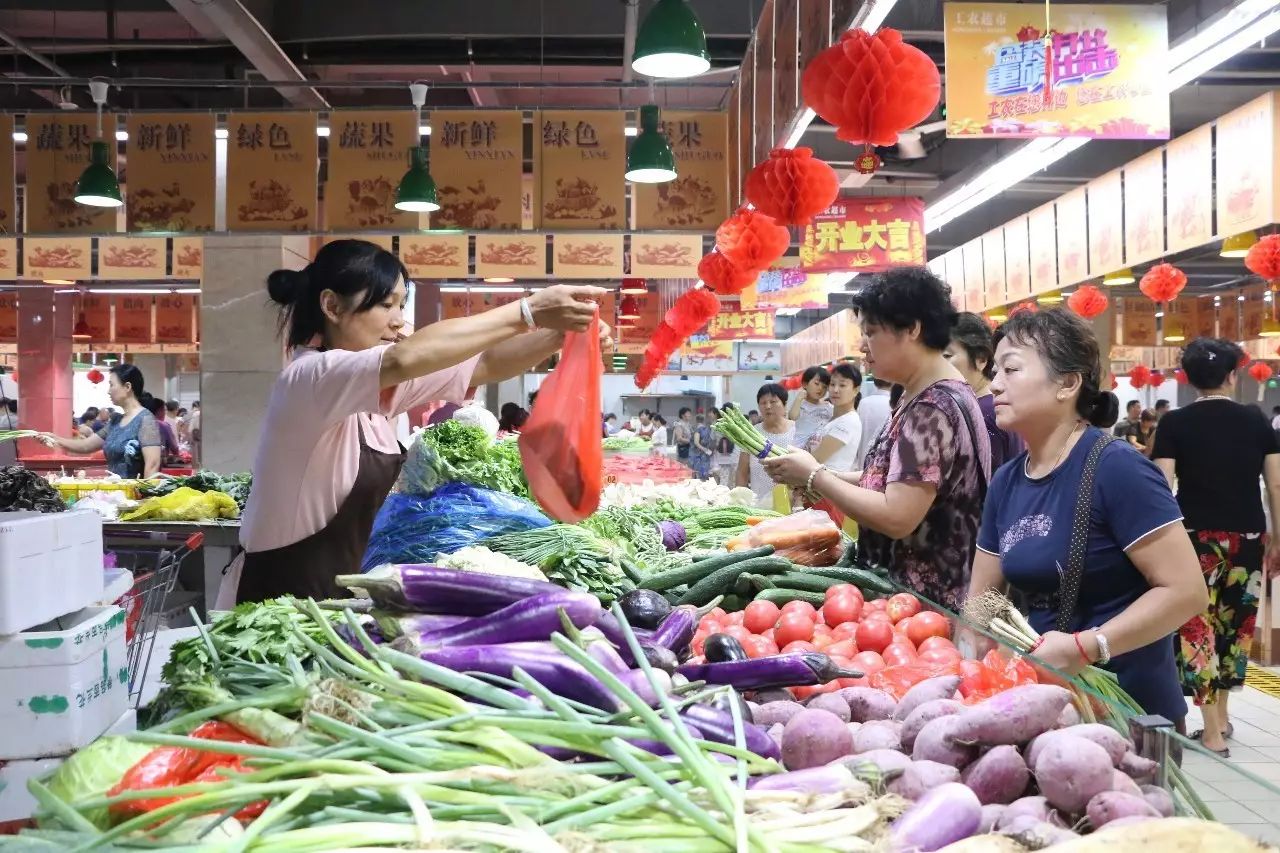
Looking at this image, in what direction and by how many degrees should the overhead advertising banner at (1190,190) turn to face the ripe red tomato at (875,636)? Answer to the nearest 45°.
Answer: approximately 45° to its left

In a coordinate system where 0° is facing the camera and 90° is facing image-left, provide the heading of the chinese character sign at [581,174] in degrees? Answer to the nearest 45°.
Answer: approximately 0°

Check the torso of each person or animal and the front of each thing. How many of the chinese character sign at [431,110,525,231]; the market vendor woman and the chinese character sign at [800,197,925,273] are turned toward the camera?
2

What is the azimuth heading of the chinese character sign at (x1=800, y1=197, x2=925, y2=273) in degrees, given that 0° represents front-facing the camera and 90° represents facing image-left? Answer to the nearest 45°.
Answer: approximately 0°

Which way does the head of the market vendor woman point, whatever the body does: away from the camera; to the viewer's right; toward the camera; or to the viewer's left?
to the viewer's right

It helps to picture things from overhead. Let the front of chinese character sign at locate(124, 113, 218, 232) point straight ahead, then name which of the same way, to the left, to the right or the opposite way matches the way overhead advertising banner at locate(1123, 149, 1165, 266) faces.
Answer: to the right

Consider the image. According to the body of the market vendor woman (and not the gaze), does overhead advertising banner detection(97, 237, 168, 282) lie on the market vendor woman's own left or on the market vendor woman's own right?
on the market vendor woman's own left

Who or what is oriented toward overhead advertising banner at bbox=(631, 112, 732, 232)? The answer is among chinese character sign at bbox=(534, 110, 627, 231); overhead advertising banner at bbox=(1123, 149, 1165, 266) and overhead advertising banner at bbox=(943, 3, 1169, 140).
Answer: overhead advertising banner at bbox=(1123, 149, 1165, 266)

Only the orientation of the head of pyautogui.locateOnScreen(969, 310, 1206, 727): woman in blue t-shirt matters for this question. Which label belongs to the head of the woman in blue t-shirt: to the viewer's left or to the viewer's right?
to the viewer's left
